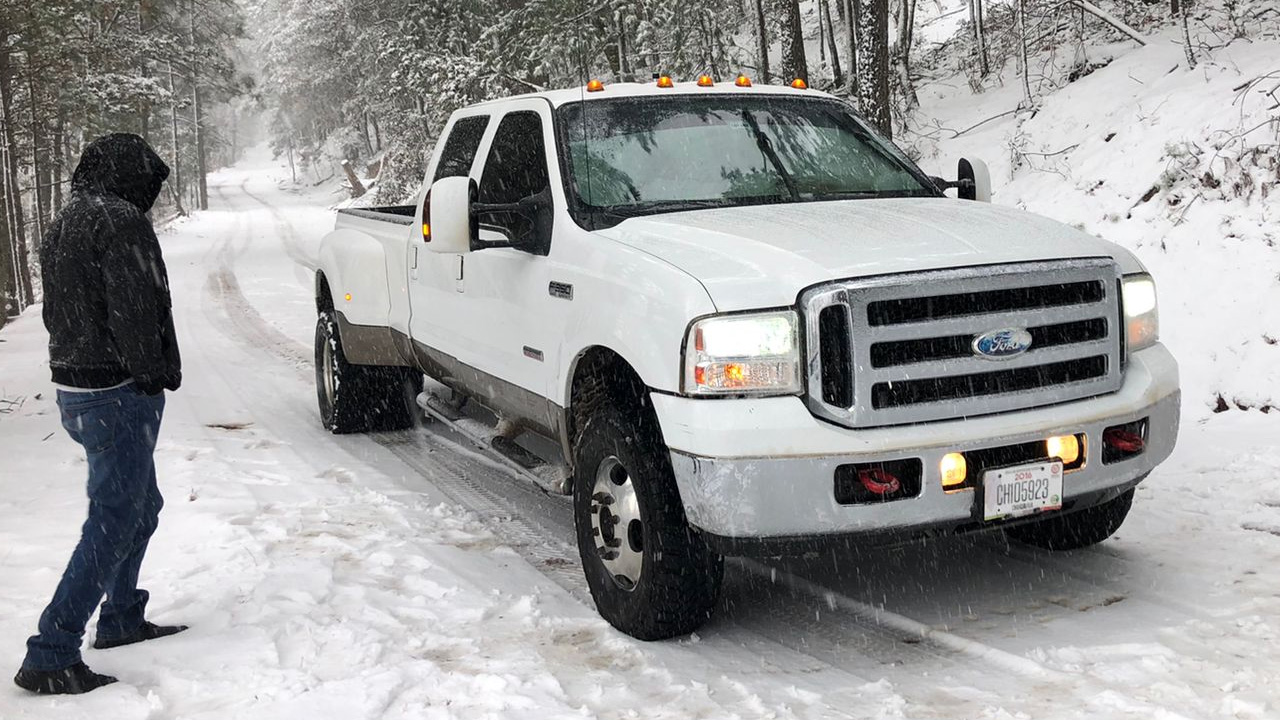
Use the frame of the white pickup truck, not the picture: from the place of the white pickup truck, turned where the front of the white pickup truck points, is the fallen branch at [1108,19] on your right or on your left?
on your left

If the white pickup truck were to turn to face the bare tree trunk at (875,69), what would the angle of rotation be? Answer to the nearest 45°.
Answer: approximately 135° to its left

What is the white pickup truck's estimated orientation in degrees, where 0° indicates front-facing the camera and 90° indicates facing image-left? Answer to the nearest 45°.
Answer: approximately 315°

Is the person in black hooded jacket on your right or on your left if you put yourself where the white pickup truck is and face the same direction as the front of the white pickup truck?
on your right

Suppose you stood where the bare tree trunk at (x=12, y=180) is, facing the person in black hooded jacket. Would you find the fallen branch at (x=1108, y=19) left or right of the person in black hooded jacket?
left

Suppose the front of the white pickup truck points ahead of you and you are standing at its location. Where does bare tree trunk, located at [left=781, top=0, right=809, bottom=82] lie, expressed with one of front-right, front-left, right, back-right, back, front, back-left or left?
back-left

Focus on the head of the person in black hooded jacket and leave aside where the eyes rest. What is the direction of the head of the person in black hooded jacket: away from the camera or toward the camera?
away from the camera

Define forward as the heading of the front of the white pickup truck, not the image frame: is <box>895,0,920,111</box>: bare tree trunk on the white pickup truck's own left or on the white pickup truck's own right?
on the white pickup truck's own left

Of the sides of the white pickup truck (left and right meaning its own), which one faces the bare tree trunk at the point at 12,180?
back
